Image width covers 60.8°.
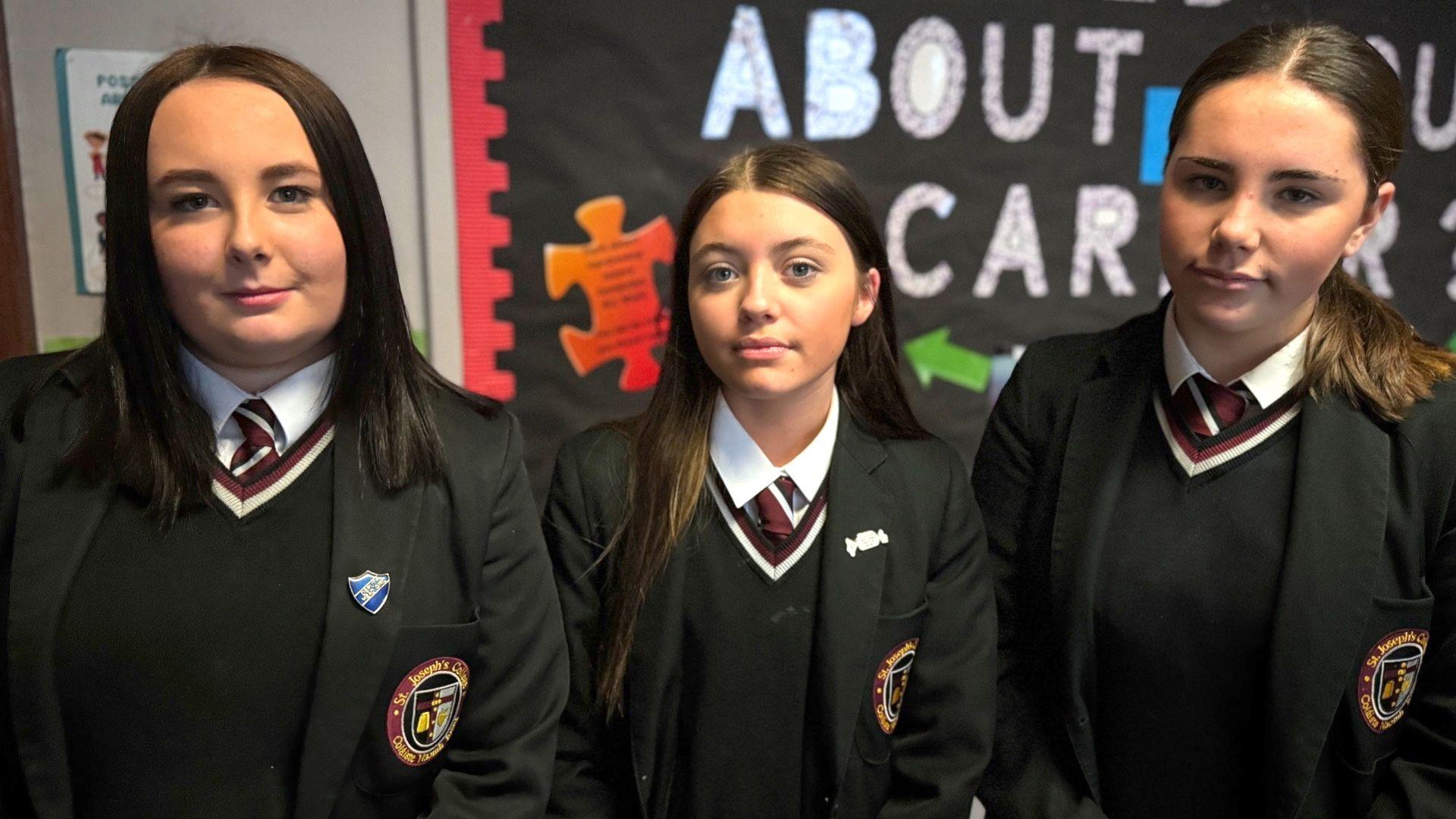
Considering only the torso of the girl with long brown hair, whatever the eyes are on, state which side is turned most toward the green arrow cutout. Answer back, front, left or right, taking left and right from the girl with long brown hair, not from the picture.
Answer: back

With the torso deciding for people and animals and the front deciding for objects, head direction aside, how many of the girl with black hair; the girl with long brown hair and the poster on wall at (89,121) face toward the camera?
3

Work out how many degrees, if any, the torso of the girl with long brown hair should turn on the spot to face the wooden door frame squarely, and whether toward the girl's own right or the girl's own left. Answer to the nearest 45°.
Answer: approximately 90° to the girl's own right

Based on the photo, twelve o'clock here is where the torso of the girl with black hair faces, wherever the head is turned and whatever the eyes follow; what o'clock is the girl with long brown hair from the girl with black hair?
The girl with long brown hair is roughly at 9 o'clock from the girl with black hair.

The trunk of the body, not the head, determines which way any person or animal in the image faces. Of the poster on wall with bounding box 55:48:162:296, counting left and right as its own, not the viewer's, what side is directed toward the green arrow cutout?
left

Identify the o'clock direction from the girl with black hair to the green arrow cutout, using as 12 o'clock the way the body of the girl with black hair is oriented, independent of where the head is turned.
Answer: The green arrow cutout is roughly at 8 o'clock from the girl with black hair.

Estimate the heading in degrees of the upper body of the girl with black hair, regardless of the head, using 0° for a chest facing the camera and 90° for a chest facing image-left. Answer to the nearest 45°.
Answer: approximately 0°

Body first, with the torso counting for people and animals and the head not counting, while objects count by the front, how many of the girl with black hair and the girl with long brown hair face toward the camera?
2

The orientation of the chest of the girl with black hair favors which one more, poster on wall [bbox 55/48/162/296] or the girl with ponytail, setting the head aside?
the girl with ponytail
